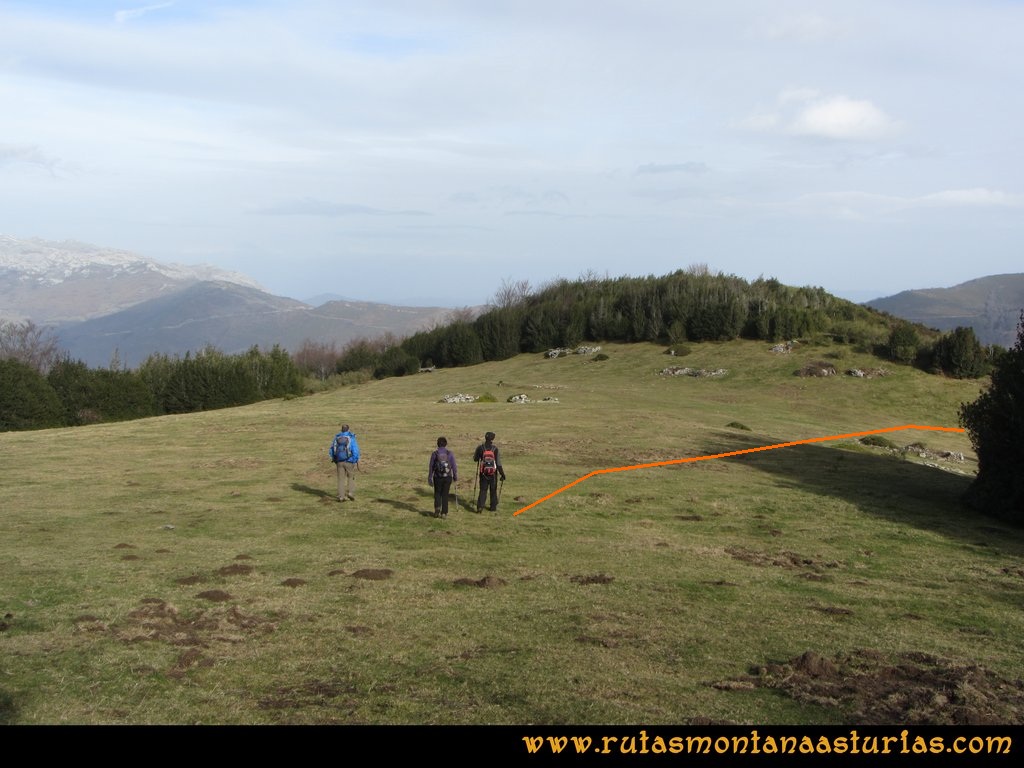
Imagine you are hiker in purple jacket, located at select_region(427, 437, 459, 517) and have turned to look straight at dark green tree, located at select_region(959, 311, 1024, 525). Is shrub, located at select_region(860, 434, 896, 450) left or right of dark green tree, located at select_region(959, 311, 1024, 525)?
left

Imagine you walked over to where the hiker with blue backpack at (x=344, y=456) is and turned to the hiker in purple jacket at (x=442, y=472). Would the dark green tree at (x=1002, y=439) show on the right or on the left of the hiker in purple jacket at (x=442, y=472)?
left

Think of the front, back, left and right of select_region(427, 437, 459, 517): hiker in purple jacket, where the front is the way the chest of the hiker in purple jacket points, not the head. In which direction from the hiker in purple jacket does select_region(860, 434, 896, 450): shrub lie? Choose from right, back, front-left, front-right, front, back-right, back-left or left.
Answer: front-right

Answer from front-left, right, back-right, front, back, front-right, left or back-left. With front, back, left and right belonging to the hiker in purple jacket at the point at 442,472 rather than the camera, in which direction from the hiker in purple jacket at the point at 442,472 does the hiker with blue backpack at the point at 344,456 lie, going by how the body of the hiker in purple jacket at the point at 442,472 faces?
front-left

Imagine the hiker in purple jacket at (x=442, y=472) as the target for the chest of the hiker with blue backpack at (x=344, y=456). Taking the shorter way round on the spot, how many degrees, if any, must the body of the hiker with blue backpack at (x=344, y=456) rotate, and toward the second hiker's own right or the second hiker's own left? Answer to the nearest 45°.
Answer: approximately 135° to the second hiker's own right

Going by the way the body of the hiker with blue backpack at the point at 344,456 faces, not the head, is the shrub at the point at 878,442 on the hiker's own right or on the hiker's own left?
on the hiker's own right

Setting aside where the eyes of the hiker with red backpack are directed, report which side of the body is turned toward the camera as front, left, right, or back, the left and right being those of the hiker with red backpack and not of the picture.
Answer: back

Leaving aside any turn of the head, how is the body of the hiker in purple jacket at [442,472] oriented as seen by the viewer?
away from the camera

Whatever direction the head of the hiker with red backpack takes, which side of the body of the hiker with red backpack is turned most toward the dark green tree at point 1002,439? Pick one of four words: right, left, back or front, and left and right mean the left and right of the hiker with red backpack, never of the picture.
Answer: right

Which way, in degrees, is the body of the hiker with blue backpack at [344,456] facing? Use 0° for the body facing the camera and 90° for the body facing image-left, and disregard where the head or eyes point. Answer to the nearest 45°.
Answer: approximately 180°

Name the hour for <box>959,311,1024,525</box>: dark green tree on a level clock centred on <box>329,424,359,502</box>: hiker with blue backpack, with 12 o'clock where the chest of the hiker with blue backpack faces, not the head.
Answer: The dark green tree is roughly at 3 o'clock from the hiker with blue backpack.

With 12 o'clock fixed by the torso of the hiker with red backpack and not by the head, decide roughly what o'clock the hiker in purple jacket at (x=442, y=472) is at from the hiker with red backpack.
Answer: The hiker in purple jacket is roughly at 8 o'clock from the hiker with red backpack.
